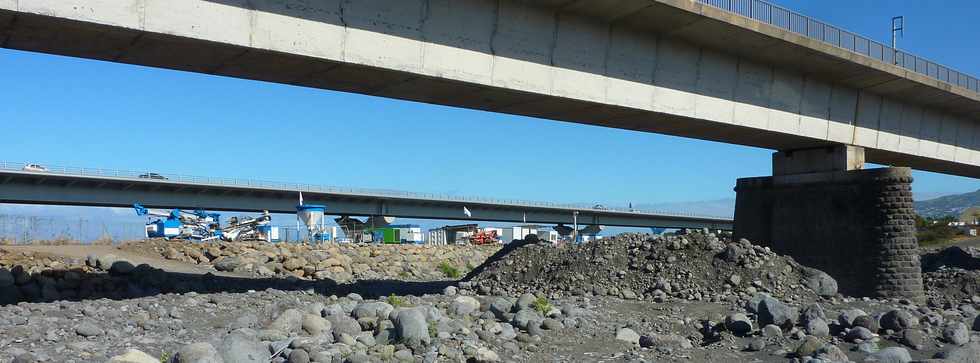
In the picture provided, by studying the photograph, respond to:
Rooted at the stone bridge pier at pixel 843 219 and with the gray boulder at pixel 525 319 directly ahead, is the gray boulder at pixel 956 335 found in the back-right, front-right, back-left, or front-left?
front-left

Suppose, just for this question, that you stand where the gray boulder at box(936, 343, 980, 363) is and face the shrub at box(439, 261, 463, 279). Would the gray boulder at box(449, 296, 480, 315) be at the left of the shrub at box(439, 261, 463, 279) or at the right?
left
